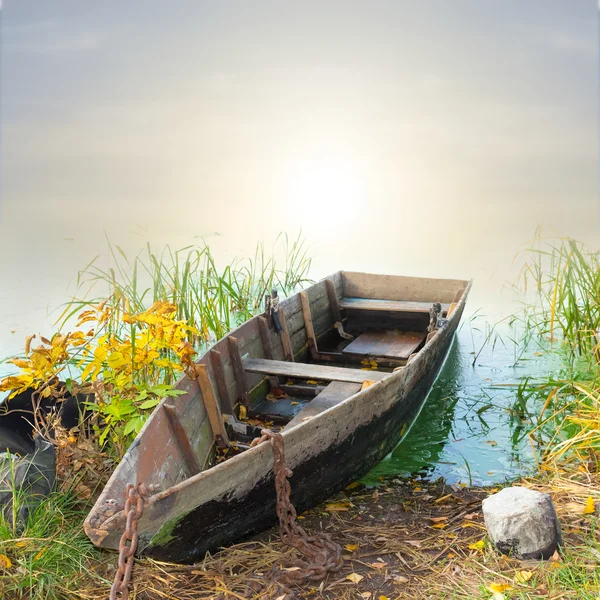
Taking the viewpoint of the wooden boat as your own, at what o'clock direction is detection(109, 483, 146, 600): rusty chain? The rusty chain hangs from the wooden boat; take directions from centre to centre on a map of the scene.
The rusty chain is roughly at 11 o'clock from the wooden boat.

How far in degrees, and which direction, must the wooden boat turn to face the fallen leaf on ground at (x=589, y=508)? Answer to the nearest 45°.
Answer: approximately 90° to its left

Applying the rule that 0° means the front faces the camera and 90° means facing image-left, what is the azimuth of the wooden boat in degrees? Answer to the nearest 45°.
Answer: approximately 45°

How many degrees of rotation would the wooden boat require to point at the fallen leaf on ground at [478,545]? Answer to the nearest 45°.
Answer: approximately 90° to its left
